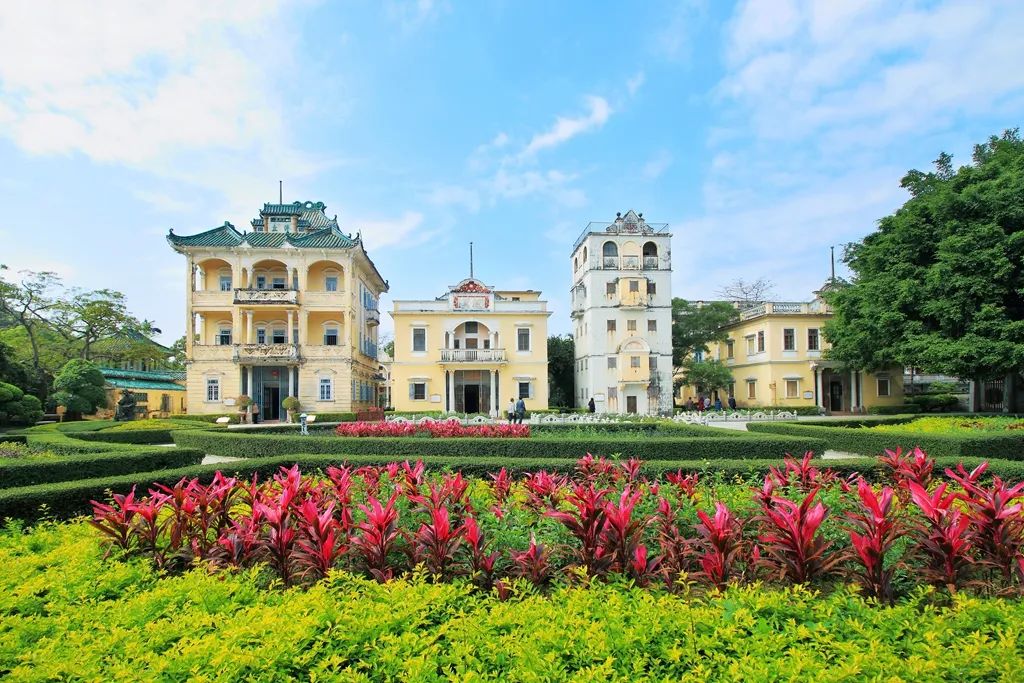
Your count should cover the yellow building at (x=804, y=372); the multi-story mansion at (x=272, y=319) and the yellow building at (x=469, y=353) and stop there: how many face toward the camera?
3

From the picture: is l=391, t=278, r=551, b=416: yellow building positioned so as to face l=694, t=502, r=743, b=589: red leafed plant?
yes

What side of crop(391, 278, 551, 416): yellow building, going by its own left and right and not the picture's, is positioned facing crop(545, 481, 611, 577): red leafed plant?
front

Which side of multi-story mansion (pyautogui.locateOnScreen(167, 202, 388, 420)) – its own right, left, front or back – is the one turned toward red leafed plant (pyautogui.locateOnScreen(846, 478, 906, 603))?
front

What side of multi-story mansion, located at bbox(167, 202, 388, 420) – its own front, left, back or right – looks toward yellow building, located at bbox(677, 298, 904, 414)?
left

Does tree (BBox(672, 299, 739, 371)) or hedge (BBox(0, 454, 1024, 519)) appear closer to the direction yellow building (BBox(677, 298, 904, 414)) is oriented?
the hedge

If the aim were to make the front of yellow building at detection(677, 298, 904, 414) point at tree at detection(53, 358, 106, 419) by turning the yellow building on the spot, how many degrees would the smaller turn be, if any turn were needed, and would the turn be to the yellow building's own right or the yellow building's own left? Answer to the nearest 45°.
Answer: approximately 45° to the yellow building's own right

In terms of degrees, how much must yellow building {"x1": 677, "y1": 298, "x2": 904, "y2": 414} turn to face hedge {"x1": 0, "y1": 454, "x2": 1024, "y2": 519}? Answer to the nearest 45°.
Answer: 0° — it already faces it
